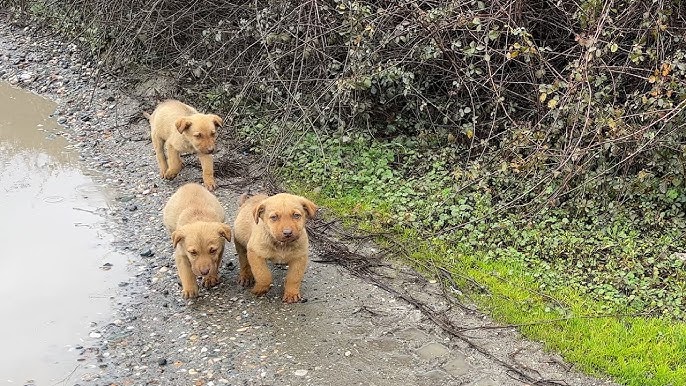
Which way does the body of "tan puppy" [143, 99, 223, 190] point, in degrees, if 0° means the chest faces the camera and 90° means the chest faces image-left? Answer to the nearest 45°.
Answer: approximately 315°

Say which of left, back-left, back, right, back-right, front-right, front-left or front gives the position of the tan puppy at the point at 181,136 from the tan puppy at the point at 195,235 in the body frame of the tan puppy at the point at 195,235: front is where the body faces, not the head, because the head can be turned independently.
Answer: back

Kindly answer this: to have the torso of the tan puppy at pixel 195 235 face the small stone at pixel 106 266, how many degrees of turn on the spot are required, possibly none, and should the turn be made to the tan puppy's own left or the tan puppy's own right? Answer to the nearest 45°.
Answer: approximately 135° to the tan puppy's own right

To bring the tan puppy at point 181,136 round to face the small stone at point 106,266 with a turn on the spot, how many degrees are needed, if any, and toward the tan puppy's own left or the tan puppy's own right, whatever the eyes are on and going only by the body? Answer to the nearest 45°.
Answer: approximately 90° to the tan puppy's own right

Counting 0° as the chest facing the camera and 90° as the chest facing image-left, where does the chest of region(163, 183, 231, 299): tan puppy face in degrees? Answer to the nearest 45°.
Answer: approximately 0°

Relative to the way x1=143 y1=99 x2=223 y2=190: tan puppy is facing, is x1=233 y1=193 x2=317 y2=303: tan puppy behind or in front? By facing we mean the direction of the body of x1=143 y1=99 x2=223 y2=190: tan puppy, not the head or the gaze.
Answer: in front
